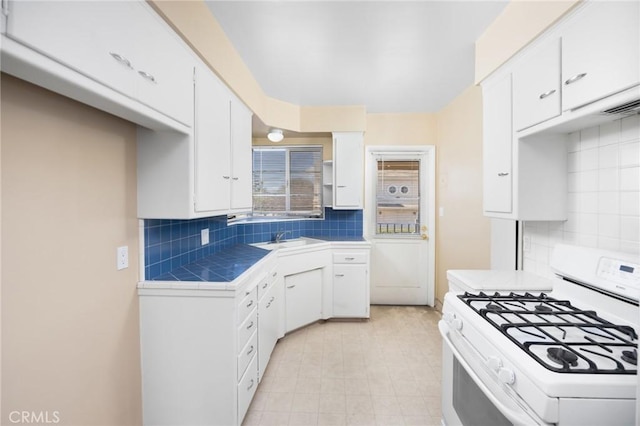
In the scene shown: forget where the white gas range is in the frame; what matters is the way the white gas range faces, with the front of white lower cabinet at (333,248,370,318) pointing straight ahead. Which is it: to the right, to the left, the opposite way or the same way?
to the right

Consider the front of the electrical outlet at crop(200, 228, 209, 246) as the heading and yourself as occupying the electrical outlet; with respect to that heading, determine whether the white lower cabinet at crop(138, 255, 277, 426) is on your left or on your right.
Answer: on your right

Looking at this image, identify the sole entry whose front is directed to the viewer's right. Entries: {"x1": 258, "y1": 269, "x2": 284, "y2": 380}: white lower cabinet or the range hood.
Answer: the white lower cabinet

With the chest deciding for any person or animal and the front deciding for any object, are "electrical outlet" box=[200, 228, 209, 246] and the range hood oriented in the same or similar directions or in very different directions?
very different directions

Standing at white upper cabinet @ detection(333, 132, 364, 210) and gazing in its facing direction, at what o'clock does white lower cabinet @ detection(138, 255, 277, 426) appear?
The white lower cabinet is roughly at 1 o'clock from the white upper cabinet.

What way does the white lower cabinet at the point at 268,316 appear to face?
to the viewer's right

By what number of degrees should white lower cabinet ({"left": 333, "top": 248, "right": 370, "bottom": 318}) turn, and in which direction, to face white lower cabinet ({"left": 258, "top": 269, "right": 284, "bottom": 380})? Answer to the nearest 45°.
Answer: approximately 45° to its right

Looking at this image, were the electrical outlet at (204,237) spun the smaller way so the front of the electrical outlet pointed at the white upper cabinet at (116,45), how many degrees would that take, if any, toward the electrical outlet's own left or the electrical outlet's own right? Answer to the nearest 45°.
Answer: approximately 45° to the electrical outlet's own right

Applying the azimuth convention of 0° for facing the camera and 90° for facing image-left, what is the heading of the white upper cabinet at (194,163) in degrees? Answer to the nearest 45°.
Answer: approximately 315°
